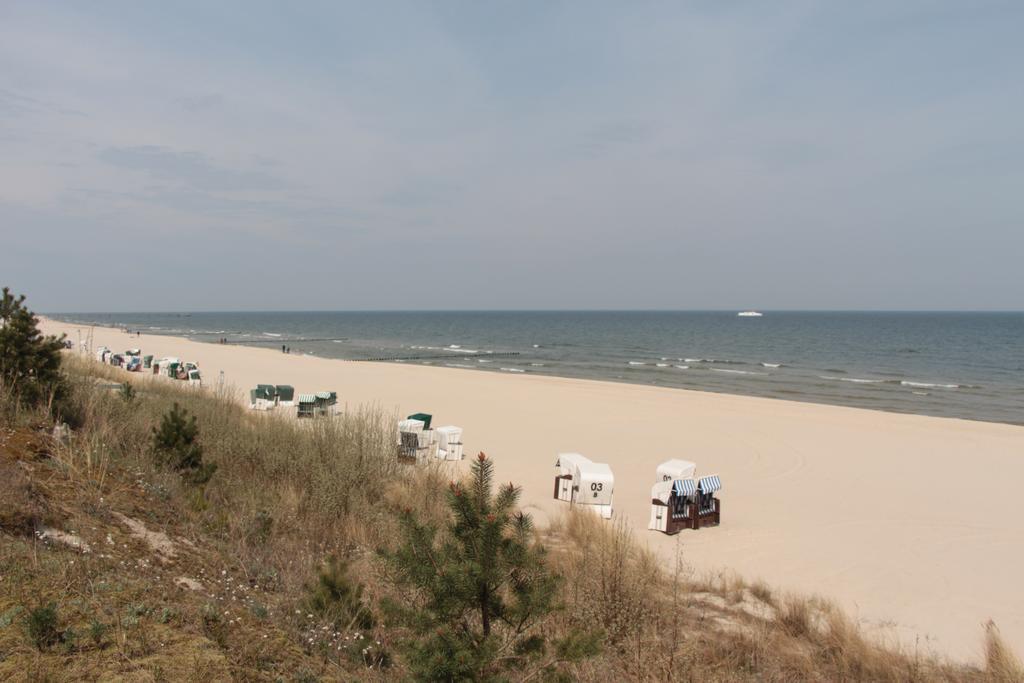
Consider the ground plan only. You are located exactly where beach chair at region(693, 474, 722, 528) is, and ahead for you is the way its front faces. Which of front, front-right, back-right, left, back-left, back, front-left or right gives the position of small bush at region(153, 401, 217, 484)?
right

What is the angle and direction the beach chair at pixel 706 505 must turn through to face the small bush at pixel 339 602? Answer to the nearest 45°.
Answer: approximately 45° to its right

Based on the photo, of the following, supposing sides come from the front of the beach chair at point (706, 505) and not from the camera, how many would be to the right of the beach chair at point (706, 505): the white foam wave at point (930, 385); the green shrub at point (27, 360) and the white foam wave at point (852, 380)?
1

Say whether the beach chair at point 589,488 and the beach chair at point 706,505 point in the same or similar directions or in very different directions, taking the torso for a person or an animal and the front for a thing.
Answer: very different directions

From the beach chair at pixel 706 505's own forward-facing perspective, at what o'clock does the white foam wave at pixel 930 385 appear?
The white foam wave is roughly at 8 o'clock from the beach chair.

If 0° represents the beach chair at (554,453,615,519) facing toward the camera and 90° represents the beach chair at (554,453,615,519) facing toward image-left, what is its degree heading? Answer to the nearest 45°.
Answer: approximately 135°

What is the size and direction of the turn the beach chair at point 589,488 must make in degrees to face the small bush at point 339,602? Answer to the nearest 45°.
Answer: approximately 135° to its left

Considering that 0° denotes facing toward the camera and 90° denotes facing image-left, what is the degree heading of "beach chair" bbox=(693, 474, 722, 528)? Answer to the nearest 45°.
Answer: approximately 315°

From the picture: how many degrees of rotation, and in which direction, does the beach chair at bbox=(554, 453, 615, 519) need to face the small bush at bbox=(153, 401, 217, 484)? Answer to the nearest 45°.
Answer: approximately 90° to its left

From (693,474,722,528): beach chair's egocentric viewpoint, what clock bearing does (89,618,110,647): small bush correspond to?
The small bush is roughly at 2 o'clock from the beach chair.

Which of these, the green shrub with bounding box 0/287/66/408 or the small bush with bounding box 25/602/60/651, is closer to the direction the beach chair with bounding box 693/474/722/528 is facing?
the small bush

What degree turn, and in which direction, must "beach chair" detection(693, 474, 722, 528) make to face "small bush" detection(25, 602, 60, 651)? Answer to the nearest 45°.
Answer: approximately 45° to its right

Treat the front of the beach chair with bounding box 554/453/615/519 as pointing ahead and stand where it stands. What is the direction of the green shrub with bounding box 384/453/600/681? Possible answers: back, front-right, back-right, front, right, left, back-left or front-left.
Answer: back-left
